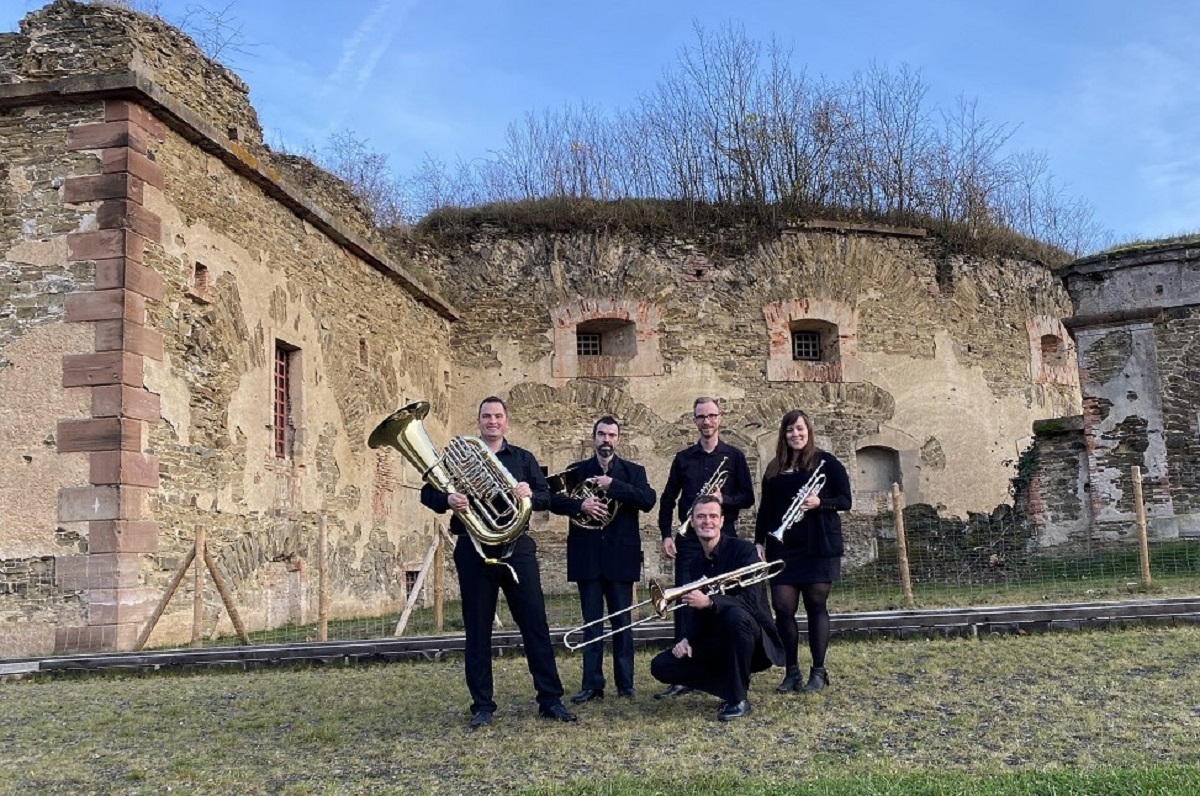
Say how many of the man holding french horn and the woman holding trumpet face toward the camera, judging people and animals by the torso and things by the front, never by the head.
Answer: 2

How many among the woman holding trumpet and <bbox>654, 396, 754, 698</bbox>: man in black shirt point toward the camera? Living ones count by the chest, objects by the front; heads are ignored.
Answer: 2

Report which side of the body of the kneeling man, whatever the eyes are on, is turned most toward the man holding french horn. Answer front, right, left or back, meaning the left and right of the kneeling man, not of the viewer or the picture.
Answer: right

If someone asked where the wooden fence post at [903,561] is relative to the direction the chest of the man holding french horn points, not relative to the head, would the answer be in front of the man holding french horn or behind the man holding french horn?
behind

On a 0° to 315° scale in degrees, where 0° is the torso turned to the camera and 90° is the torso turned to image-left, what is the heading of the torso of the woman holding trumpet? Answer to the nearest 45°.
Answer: approximately 0°

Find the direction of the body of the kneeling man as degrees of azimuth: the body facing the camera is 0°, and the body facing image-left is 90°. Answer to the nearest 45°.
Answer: approximately 45°

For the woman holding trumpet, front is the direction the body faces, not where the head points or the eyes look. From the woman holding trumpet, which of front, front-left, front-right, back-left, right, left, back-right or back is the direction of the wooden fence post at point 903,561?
back

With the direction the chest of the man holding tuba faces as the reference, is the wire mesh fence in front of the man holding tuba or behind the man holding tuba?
behind

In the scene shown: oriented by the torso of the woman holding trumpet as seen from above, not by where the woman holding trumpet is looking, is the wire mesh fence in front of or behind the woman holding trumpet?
behind

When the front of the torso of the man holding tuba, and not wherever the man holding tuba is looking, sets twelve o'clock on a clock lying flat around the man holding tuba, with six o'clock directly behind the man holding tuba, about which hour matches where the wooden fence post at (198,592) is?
The wooden fence post is roughly at 5 o'clock from the man holding tuba.
